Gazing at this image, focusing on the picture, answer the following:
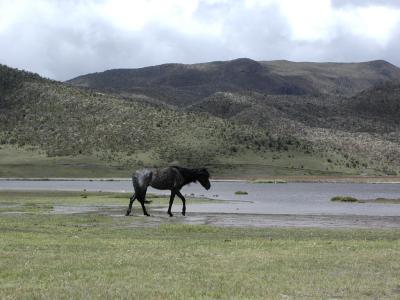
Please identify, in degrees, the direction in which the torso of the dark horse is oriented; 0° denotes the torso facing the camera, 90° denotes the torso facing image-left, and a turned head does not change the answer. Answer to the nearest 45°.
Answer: approximately 270°
